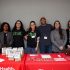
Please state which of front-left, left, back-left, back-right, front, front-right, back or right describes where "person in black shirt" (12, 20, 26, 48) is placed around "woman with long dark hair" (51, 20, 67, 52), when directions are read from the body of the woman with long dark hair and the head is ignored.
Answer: right

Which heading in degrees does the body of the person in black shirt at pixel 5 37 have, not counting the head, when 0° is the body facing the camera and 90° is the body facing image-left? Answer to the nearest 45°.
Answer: approximately 0°

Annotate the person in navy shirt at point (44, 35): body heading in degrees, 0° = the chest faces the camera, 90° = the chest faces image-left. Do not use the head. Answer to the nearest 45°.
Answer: approximately 0°

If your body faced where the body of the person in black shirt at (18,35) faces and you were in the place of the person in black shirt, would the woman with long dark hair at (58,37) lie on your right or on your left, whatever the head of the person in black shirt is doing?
on your left

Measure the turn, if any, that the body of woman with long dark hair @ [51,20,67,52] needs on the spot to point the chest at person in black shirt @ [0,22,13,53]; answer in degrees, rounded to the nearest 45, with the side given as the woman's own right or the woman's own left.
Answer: approximately 90° to the woman's own right
